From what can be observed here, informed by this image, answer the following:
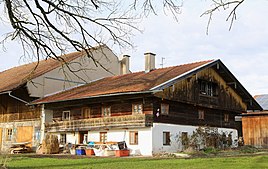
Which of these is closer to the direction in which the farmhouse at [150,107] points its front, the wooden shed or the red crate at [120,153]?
the red crate

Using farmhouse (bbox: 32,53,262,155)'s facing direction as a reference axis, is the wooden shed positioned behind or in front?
behind

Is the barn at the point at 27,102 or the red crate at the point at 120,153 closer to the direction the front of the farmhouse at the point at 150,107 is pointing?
the red crate

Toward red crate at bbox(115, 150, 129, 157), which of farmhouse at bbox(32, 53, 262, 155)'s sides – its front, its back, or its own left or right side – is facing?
front

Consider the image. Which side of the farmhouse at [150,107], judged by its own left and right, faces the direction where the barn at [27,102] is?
right

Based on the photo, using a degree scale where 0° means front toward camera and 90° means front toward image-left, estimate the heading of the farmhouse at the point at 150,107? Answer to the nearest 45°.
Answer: approximately 45°
